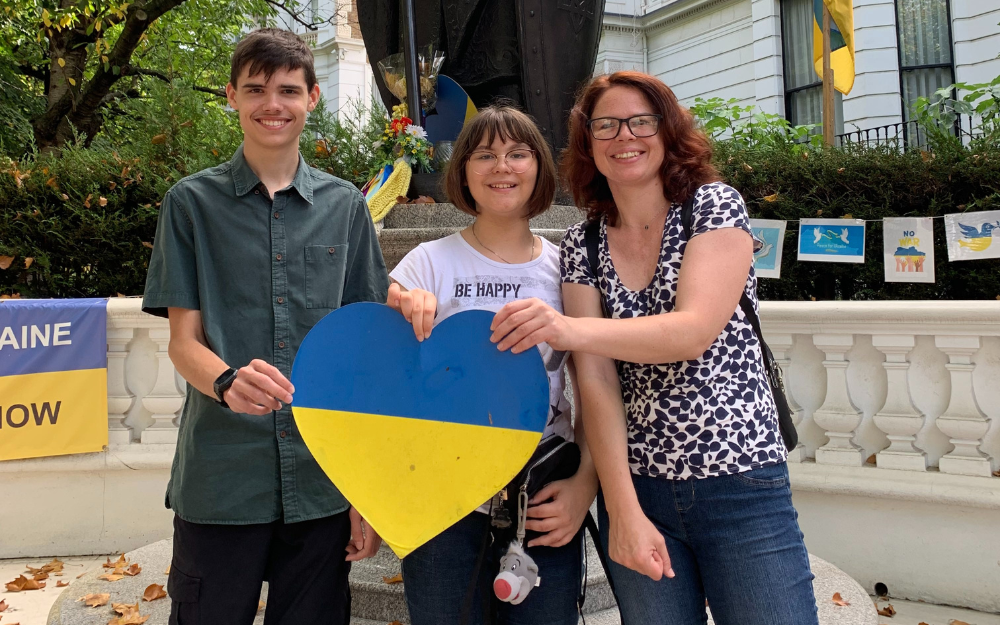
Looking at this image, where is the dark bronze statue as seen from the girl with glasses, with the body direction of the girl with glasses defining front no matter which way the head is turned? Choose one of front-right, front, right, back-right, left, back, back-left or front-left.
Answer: back

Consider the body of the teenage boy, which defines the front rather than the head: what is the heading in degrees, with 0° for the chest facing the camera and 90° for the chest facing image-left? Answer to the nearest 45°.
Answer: approximately 0°

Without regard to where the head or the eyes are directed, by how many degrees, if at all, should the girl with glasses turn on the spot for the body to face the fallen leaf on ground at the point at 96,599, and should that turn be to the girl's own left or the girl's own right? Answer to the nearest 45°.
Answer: approximately 135° to the girl's own right

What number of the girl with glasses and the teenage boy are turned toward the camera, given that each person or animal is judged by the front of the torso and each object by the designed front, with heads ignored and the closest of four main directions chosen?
2

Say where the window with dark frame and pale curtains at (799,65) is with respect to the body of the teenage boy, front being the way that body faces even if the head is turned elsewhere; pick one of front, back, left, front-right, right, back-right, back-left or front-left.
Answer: back-left

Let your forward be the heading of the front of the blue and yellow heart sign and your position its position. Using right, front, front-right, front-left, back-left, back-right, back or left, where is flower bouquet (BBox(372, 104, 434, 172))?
back

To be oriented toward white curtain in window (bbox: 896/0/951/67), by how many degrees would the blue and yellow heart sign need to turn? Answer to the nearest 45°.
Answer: approximately 135° to its left

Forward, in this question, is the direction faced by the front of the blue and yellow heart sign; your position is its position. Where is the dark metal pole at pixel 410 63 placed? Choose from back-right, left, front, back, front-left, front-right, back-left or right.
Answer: back
